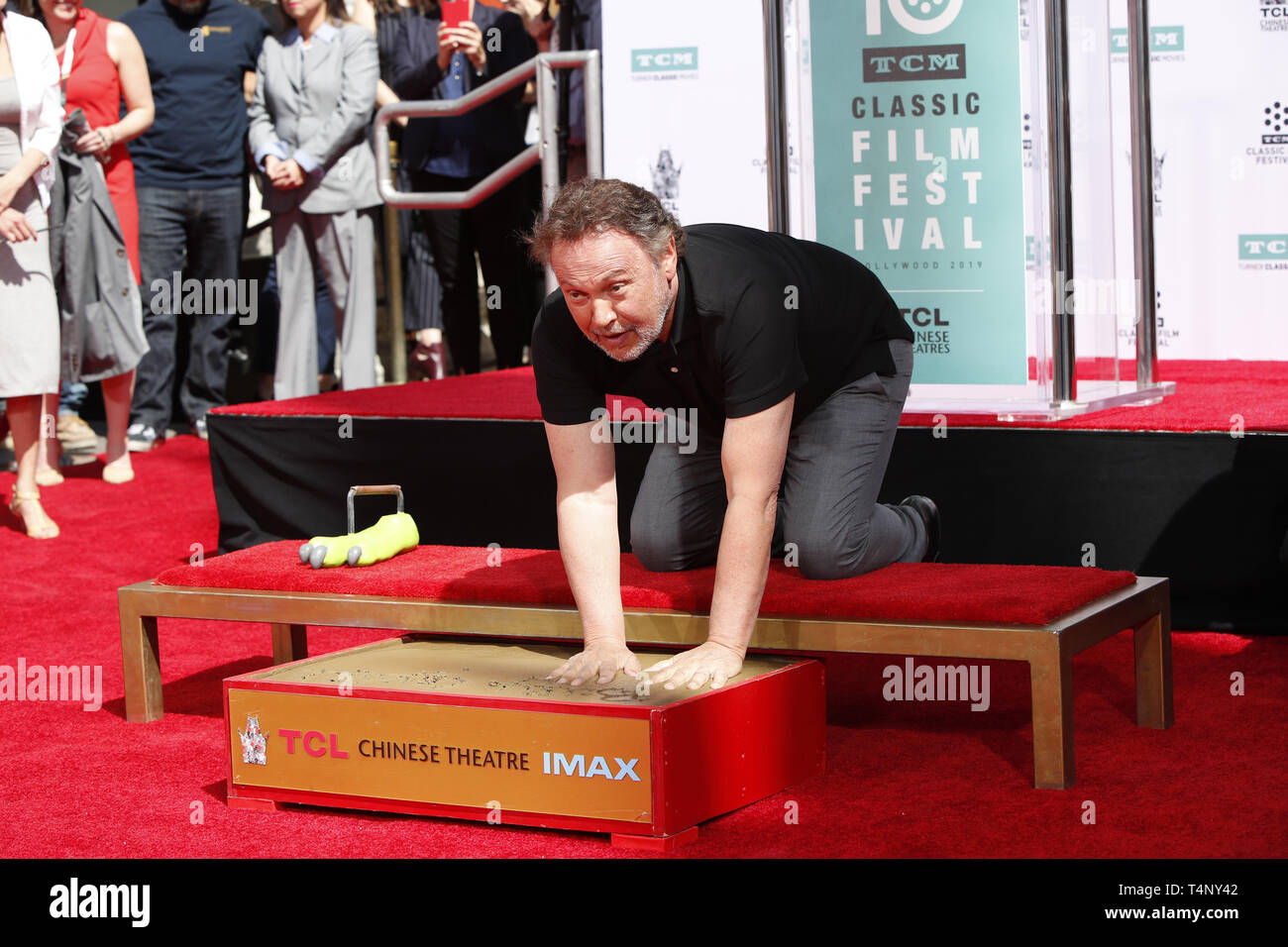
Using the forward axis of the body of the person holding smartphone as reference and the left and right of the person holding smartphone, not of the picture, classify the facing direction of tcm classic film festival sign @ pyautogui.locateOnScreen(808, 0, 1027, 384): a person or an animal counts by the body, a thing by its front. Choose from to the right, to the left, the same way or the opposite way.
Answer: the same way

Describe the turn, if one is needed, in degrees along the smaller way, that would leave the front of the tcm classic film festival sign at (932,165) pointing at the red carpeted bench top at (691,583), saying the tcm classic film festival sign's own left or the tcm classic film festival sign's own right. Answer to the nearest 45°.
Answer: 0° — it already faces it

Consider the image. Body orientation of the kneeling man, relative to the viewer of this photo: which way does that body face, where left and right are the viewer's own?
facing the viewer and to the left of the viewer

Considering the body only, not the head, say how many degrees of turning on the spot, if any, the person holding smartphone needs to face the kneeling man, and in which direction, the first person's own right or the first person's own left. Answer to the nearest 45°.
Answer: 0° — they already face them

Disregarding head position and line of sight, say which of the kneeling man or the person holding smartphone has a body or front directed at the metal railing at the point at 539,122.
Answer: the person holding smartphone

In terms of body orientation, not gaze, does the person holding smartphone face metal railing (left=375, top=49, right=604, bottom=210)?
yes

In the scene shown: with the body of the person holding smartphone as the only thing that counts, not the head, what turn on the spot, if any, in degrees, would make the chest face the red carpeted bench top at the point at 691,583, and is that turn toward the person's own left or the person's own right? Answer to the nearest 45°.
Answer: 0° — they already face it

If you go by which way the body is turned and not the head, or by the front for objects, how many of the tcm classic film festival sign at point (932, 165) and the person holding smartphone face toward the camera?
2

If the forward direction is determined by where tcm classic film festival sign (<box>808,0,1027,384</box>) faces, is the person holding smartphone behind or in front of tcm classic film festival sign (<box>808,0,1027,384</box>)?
behind

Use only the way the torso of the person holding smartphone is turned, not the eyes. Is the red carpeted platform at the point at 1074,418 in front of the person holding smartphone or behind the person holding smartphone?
in front

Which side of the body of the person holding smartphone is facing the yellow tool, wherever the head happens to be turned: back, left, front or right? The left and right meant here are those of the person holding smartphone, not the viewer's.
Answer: front

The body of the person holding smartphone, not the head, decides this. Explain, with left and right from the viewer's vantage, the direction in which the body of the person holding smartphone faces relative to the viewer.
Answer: facing the viewer

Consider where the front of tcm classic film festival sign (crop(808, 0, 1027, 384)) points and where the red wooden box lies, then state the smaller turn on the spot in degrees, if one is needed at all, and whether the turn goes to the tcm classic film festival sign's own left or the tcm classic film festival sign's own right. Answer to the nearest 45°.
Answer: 0° — it already faces it
